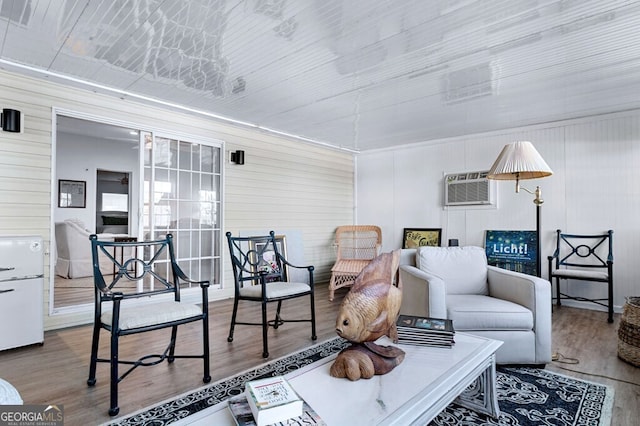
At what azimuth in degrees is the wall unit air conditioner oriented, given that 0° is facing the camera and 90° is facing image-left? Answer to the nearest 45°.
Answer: approximately 0°

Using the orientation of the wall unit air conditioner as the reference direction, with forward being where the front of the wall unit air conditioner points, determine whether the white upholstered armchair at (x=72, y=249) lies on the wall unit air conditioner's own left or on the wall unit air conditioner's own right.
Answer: on the wall unit air conditioner's own right

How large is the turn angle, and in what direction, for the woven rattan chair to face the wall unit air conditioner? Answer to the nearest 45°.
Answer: approximately 90° to its left

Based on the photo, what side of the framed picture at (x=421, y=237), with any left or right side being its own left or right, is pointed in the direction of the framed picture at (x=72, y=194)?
right

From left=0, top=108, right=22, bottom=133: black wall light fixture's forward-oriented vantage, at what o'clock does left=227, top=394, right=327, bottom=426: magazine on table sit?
The magazine on table is roughly at 1 o'clock from the black wall light fixture.

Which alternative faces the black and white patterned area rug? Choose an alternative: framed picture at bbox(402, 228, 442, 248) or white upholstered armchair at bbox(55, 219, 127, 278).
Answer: the framed picture

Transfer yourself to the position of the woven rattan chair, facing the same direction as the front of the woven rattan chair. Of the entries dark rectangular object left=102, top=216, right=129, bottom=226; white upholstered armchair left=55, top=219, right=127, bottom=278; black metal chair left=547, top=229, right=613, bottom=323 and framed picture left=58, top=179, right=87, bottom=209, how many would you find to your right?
3

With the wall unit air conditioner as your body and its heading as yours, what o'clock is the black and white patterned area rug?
The black and white patterned area rug is roughly at 12 o'clock from the wall unit air conditioner.

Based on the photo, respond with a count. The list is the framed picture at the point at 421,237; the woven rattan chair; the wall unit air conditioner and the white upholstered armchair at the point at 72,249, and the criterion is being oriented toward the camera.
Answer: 3

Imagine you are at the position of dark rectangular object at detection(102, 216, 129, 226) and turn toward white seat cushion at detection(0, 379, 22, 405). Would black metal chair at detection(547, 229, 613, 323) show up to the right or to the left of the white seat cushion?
left
